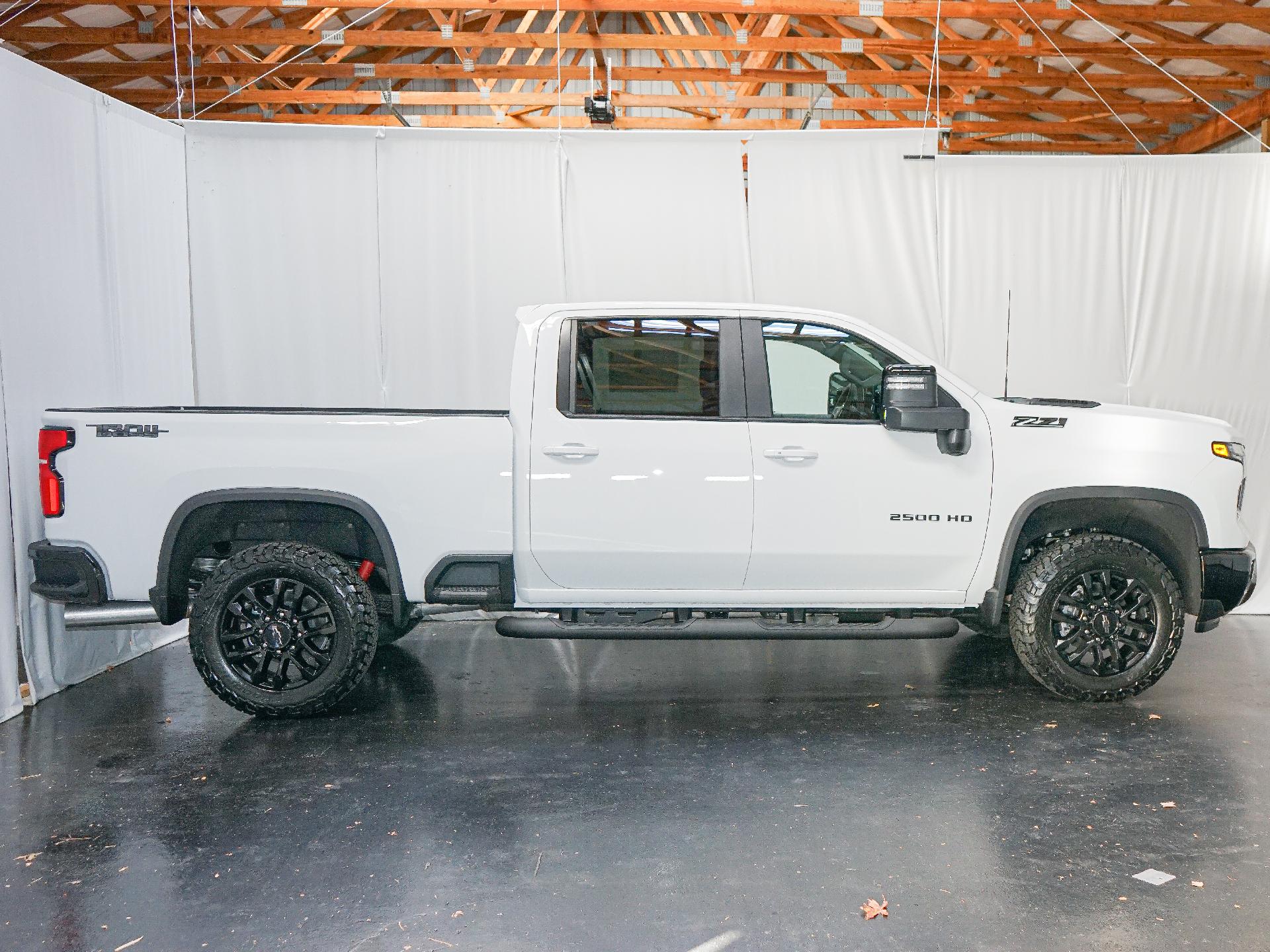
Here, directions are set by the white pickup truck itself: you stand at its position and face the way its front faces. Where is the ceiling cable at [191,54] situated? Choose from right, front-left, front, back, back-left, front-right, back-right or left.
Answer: back-left

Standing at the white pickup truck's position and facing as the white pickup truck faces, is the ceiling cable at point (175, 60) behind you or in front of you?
behind

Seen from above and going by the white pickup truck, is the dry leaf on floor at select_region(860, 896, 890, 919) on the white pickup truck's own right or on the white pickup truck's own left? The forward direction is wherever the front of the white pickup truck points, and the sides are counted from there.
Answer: on the white pickup truck's own right

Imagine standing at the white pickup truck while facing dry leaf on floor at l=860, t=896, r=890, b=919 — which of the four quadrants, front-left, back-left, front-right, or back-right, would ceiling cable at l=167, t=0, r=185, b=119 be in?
back-right

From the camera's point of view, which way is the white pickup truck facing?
to the viewer's right

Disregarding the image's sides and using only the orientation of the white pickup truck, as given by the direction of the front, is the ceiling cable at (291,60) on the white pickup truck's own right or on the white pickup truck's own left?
on the white pickup truck's own left

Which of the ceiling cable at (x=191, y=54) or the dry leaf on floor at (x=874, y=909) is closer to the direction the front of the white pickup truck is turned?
the dry leaf on floor
